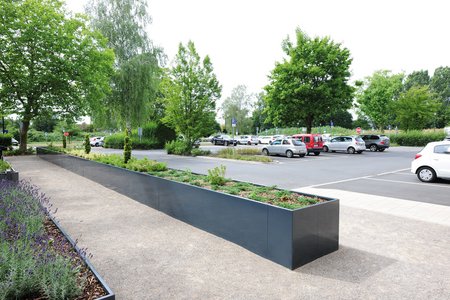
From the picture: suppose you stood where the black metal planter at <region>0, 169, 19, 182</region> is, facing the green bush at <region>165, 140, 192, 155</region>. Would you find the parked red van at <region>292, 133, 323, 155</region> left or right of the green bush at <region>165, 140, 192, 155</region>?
right

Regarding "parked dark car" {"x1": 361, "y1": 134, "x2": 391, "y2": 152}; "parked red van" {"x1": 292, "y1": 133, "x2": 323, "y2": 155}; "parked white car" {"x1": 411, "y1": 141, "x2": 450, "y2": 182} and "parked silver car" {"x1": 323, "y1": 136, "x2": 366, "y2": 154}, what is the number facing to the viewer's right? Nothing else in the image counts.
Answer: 1

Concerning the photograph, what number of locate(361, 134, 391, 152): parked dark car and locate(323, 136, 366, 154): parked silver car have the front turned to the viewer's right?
0

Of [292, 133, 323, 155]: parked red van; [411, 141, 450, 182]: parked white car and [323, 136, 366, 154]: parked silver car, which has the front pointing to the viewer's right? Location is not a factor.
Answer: the parked white car

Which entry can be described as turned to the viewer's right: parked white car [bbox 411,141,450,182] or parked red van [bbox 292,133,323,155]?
the parked white car

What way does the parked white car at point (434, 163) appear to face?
to the viewer's right
